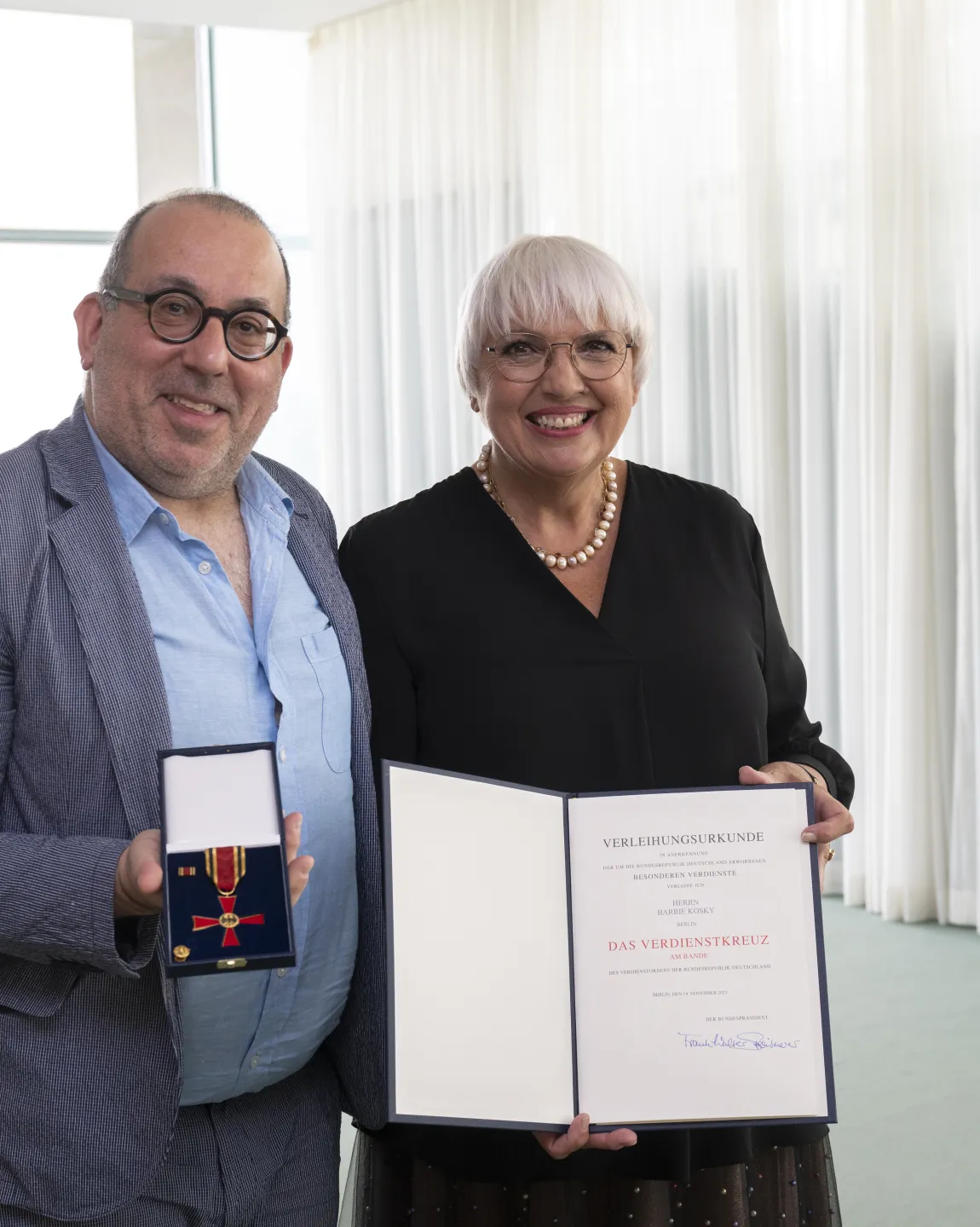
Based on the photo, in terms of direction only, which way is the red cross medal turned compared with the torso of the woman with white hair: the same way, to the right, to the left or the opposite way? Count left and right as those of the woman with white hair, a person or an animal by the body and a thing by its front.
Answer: the same way

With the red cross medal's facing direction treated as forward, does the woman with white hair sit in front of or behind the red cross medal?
behind

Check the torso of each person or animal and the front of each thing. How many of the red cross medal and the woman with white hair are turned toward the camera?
2

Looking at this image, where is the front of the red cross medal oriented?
toward the camera

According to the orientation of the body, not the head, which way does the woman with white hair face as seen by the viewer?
toward the camera

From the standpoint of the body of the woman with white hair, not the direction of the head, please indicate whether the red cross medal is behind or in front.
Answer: in front

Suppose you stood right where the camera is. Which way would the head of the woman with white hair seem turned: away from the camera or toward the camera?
toward the camera

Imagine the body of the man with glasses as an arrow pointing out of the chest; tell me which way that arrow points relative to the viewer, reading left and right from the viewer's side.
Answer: facing the viewer and to the right of the viewer
